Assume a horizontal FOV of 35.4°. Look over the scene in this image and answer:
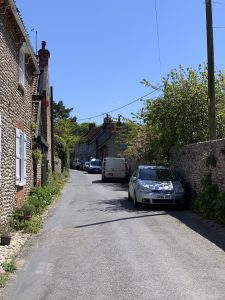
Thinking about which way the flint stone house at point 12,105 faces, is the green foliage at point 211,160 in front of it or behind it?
in front

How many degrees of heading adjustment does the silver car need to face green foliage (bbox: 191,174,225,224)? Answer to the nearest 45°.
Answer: approximately 45° to its left

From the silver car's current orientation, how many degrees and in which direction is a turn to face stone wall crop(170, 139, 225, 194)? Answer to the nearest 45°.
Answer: approximately 90° to its left

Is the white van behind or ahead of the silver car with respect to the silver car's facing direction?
behind

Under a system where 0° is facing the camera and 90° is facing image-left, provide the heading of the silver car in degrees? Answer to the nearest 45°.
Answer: approximately 0°

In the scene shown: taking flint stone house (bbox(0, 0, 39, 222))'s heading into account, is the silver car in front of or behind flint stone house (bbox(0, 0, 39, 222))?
in front

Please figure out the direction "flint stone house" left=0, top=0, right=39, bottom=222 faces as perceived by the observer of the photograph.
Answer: facing to the right of the viewer

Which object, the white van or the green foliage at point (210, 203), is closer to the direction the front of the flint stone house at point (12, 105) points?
the green foliage

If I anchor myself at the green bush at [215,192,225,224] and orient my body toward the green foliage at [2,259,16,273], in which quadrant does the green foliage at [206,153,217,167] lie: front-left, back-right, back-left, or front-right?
back-right

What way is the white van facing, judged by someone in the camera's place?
facing away from the viewer

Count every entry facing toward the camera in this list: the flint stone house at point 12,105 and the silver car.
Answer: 1
